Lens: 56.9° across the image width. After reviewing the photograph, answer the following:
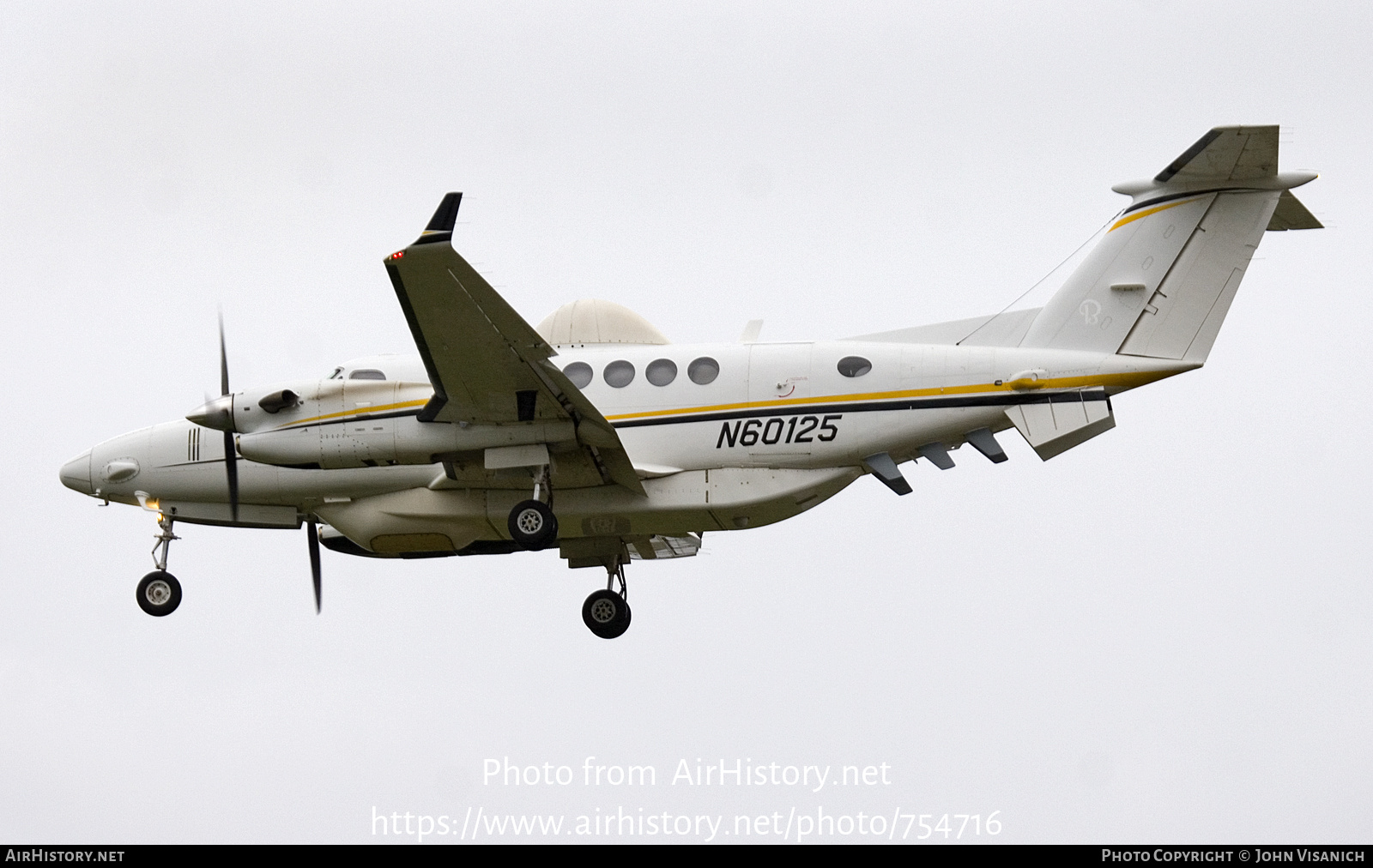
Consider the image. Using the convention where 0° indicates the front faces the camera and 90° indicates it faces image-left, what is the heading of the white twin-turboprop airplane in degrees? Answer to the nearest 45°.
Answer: approximately 90°
